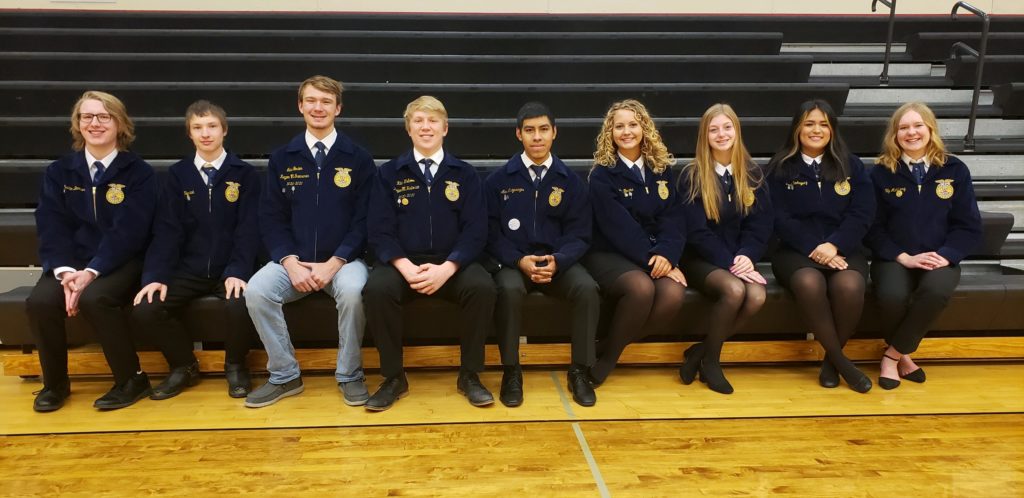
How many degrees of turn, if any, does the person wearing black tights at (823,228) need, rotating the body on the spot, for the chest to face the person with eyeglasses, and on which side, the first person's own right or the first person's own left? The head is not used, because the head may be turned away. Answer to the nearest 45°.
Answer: approximately 45° to the first person's own right

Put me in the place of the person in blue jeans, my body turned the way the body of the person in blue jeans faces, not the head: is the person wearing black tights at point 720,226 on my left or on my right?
on my left

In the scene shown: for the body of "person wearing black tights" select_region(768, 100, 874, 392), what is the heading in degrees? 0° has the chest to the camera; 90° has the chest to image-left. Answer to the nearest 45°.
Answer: approximately 0°

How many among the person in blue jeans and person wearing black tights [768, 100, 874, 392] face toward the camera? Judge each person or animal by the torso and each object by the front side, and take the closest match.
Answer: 2

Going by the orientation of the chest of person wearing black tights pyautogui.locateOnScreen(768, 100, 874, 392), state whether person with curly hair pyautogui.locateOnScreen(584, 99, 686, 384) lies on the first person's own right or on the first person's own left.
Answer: on the first person's own right

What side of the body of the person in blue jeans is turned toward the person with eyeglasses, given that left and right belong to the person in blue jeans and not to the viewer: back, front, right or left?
right

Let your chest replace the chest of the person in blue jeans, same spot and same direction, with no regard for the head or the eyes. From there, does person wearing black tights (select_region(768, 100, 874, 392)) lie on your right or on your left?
on your left

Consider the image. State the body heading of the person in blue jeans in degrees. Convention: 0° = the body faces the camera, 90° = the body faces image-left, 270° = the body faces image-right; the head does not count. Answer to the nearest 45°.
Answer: approximately 0°
